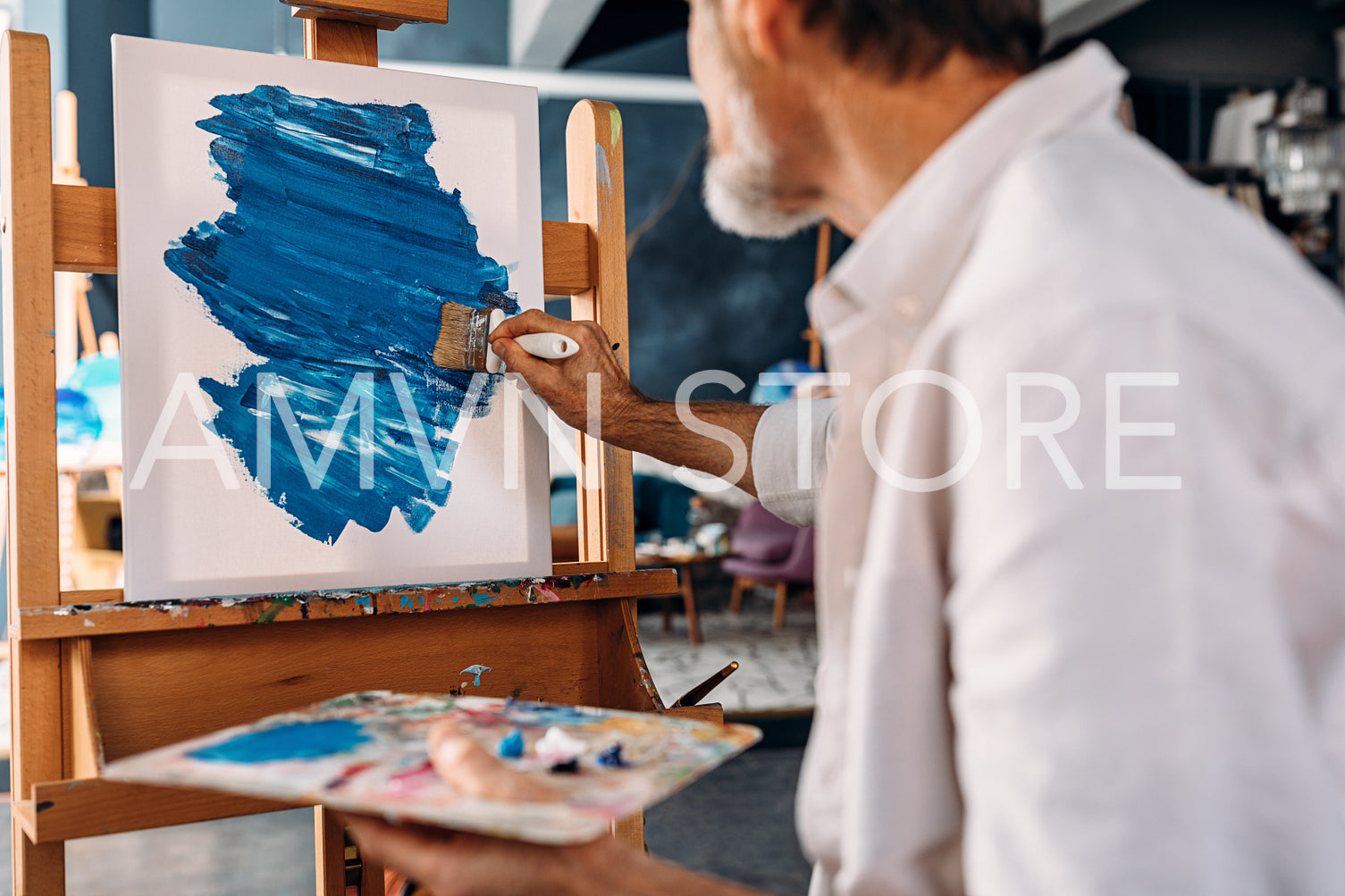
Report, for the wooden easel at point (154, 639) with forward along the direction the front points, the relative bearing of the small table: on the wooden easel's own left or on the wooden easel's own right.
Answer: on the wooden easel's own left

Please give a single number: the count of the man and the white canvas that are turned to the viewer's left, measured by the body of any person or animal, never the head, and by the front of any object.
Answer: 1

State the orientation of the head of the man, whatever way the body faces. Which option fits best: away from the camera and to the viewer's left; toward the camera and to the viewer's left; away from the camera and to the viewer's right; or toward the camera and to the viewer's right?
away from the camera and to the viewer's left

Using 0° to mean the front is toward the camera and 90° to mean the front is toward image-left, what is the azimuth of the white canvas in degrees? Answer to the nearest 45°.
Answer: approximately 315°

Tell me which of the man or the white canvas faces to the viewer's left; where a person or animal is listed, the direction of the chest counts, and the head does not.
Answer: the man

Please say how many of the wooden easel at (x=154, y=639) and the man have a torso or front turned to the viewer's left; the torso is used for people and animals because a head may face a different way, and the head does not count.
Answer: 1

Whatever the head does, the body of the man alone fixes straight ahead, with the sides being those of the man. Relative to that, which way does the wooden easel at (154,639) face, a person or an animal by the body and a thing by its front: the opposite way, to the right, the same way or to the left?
the opposite way

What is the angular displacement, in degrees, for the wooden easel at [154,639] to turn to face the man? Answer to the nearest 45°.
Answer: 0° — it already faces them

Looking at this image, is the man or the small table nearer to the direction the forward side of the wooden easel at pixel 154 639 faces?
the man

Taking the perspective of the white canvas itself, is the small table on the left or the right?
on its left

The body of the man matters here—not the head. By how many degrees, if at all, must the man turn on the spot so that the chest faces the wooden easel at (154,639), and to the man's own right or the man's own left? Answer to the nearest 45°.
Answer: approximately 45° to the man's own right

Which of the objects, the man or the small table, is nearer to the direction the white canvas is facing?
the man

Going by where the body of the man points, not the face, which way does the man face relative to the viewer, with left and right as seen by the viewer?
facing to the left of the viewer

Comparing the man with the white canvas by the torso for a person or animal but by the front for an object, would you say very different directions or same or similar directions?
very different directions

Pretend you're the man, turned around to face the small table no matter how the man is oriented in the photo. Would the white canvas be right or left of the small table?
left

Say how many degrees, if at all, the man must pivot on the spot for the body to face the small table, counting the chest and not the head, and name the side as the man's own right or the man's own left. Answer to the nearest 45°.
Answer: approximately 90° to the man's own right
